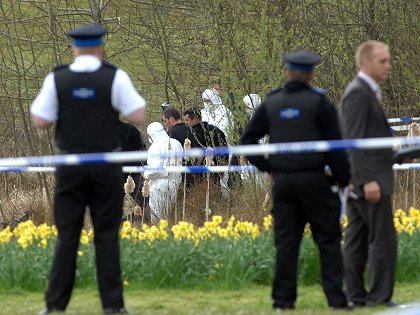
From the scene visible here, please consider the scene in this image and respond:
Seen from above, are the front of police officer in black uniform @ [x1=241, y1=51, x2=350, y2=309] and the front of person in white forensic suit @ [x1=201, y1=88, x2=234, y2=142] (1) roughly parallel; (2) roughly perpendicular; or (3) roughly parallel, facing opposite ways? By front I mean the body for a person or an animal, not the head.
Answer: roughly perpendicular

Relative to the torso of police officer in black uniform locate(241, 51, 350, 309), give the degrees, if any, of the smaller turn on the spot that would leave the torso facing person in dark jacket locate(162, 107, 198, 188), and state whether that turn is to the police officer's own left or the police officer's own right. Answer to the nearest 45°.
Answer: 0° — they already face them

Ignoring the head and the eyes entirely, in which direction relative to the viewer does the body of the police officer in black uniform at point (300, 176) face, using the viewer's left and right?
facing away from the viewer

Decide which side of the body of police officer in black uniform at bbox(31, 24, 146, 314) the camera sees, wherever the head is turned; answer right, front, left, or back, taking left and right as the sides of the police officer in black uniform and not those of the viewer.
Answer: back

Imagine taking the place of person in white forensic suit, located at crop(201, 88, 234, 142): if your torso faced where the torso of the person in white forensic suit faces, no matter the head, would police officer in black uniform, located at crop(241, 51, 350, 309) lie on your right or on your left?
on your left

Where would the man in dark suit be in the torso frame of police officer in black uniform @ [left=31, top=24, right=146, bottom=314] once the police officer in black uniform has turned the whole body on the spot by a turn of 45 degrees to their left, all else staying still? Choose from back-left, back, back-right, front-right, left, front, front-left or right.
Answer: back-right

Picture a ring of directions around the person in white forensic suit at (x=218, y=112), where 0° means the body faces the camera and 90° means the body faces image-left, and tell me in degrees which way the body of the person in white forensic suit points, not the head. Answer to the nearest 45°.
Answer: approximately 90°

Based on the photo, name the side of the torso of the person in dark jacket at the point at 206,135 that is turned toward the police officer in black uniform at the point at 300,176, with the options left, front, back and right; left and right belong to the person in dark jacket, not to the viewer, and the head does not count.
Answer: left

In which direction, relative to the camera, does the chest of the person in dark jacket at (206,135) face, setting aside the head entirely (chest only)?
to the viewer's left
